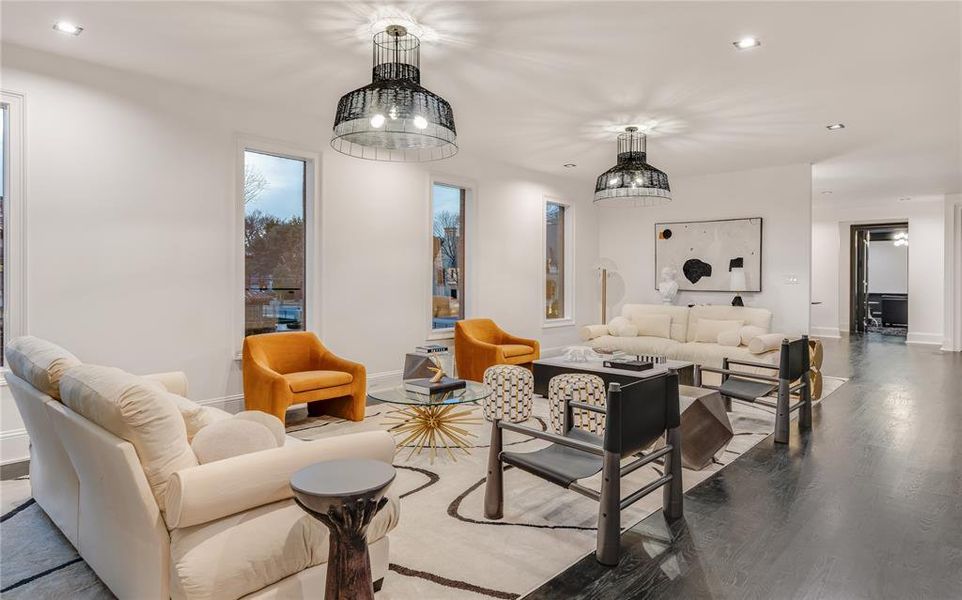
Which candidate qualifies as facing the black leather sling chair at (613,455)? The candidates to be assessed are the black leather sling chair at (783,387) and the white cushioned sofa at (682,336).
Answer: the white cushioned sofa

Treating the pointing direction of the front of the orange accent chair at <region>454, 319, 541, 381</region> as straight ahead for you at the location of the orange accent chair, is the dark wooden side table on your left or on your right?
on your right

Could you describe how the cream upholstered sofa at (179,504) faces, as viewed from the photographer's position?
facing away from the viewer and to the right of the viewer

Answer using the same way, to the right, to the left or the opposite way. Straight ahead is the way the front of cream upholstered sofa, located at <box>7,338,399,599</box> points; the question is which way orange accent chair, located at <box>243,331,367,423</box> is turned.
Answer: to the right

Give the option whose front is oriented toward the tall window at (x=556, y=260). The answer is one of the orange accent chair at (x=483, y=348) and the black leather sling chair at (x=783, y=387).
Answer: the black leather sling chair

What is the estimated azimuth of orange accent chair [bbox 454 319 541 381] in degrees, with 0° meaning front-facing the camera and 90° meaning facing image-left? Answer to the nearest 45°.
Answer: approximately 315°

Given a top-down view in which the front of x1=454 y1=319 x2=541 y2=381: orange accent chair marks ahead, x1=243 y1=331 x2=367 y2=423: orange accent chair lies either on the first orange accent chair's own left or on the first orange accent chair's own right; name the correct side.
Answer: on the first orange accent chair's own right

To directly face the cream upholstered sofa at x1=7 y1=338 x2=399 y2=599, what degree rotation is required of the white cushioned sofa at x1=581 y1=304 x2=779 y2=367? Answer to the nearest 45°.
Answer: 0° — it already faces it

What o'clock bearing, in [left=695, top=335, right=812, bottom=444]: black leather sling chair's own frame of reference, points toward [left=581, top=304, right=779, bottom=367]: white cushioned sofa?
The white cushioned sofa is roughly at 1 o'clock from the black leather sling chair.
